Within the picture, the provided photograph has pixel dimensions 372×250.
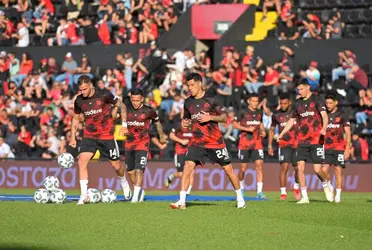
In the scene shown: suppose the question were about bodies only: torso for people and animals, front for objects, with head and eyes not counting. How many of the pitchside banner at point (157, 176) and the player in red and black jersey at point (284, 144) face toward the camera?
2

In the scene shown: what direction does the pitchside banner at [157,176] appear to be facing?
toward the camera

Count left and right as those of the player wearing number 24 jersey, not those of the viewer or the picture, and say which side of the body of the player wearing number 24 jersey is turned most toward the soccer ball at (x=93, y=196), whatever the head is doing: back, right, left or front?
right

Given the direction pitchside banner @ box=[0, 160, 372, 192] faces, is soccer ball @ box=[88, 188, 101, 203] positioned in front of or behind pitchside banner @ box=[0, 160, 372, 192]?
in front

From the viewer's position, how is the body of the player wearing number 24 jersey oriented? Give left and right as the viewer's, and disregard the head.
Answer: facing the viewer and to the left of the viewer

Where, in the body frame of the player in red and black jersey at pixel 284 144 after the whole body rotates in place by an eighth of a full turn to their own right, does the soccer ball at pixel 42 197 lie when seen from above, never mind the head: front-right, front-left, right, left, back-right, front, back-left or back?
front

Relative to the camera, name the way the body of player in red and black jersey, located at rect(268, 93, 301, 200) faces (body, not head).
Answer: toward the camera

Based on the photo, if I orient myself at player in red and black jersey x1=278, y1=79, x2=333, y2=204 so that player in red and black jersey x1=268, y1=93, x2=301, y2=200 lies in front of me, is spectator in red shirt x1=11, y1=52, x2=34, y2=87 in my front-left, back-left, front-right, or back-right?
front-left

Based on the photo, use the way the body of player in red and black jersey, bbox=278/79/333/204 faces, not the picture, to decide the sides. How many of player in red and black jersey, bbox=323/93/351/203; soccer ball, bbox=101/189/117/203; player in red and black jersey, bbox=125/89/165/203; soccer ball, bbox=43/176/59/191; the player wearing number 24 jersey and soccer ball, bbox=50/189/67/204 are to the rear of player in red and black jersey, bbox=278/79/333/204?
1

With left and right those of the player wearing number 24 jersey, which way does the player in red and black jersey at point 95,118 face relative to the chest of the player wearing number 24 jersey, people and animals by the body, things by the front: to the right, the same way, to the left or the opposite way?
the same way
